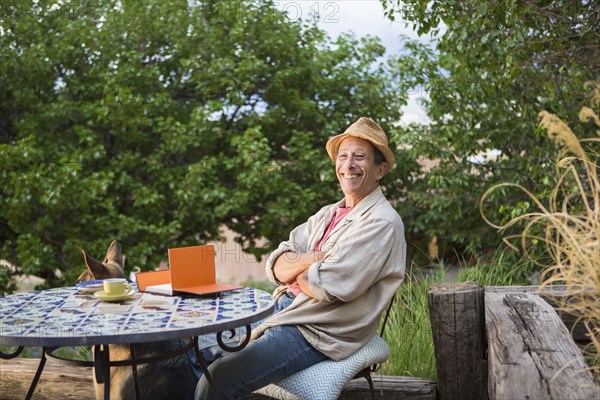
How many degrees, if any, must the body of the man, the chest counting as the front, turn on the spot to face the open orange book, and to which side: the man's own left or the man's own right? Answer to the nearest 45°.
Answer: approximately 45° to the man's own right

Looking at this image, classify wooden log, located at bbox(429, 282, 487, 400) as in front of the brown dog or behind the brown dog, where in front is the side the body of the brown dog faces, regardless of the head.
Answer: behind

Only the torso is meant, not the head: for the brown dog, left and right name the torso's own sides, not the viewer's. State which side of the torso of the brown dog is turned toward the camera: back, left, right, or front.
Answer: left

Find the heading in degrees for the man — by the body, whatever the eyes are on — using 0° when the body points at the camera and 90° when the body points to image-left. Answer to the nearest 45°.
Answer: approximately 45°

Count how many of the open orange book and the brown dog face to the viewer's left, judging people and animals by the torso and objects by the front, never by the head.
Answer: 1

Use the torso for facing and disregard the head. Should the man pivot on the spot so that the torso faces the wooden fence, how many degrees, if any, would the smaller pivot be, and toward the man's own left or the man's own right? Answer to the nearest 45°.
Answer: approximately 135° to the man's own left
